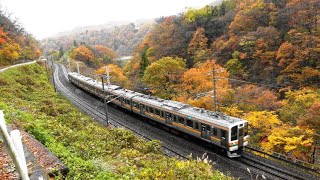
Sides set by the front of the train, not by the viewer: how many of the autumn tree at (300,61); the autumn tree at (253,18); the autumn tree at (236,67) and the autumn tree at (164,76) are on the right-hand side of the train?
0

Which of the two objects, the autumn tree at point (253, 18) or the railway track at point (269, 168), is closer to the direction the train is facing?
the railway track

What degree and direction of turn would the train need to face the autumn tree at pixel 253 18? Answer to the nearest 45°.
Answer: approximately 90° to its left

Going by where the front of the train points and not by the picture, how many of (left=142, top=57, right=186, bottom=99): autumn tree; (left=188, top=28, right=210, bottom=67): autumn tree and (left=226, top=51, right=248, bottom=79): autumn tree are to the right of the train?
0

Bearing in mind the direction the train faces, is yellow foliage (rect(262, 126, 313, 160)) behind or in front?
in front

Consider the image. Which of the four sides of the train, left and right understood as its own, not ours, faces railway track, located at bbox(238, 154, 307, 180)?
front

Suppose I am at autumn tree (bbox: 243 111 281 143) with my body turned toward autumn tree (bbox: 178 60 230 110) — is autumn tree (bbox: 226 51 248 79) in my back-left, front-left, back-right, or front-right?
front-right

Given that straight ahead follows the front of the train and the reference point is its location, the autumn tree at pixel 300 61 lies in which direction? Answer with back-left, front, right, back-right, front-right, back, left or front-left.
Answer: left

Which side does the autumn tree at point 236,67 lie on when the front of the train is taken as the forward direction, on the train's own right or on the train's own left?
on the train's own left

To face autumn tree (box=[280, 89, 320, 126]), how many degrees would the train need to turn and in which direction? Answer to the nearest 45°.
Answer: approximately 45° to its left

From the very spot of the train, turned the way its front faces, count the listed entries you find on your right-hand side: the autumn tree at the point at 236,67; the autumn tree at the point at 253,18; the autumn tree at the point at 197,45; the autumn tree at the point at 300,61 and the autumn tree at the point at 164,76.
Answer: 0

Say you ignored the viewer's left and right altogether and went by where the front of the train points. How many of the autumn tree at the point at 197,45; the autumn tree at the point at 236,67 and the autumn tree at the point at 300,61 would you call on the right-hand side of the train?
0

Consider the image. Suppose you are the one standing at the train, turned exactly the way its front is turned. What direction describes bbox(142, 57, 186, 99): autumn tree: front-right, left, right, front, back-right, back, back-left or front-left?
back-left

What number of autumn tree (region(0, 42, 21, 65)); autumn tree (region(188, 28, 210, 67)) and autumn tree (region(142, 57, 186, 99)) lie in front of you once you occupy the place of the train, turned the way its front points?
0

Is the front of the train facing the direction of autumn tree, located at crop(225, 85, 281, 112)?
no

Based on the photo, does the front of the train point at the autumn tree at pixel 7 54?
no

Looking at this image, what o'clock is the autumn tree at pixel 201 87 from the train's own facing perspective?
The autumn tree is roughly at 8 o'clock from the train.
